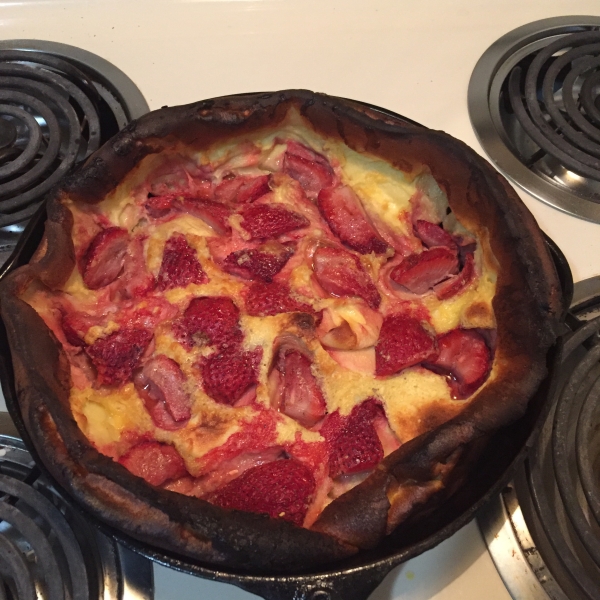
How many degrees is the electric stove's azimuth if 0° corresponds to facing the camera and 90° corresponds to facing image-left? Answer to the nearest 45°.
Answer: approximately 0°
